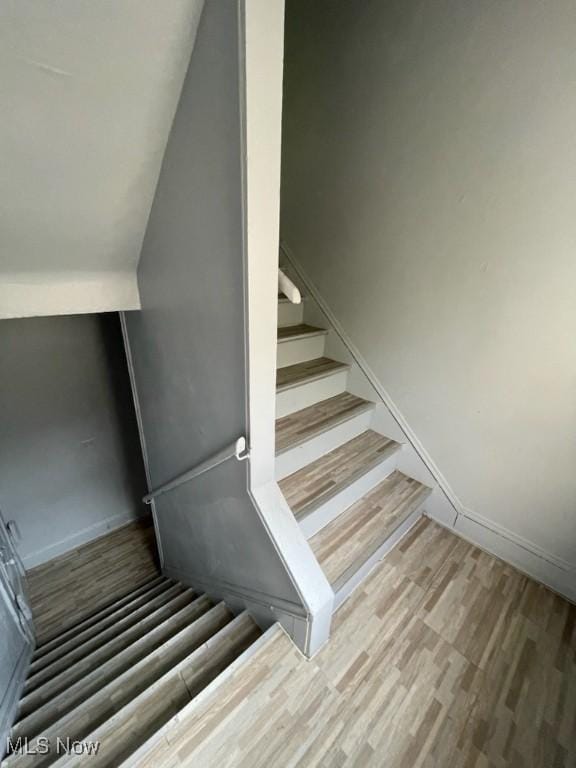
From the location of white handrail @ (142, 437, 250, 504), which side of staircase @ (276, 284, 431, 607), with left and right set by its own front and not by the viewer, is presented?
right

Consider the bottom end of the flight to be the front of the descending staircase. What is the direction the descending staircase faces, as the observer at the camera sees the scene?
facing away from the viewer and to the left of the viewer

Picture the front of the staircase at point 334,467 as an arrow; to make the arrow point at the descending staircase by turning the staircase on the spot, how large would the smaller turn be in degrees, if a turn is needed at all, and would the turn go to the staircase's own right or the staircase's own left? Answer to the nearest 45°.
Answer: approximately 90° to the staircase's own right

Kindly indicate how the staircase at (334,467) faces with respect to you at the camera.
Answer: facing the viewer and to the right of the viewer
